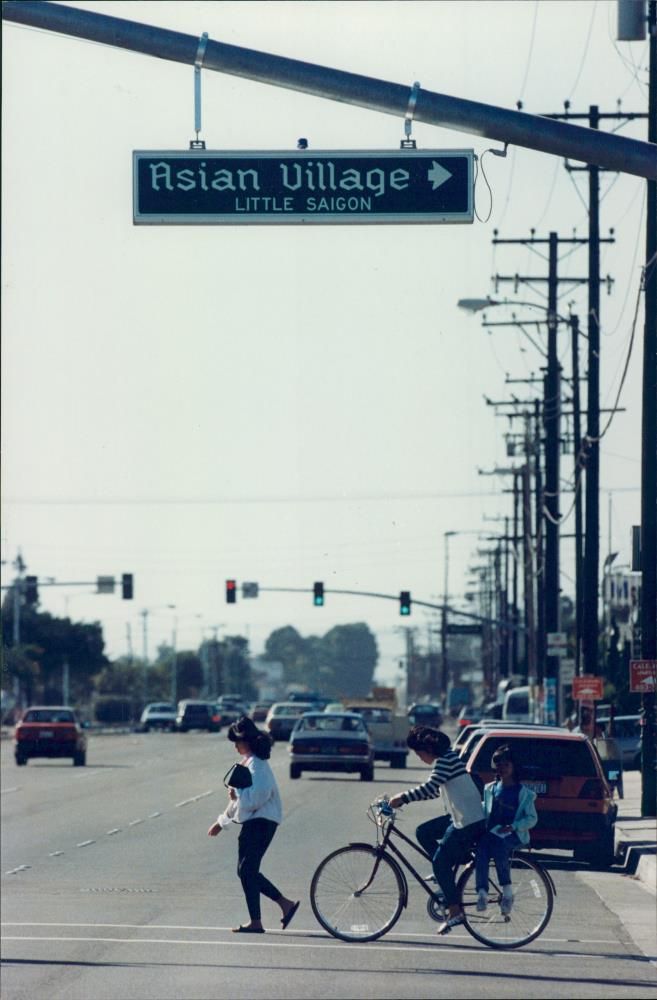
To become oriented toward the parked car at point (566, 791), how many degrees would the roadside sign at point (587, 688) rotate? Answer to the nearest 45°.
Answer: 0° — it already faces it

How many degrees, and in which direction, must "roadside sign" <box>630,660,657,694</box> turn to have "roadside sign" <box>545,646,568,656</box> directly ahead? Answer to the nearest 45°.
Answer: approximately 180°

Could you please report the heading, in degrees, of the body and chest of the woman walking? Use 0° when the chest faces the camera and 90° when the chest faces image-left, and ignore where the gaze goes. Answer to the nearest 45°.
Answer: approximately 90°

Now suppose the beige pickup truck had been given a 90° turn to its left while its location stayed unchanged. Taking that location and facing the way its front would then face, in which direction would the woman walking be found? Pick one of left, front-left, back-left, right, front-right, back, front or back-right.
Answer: left

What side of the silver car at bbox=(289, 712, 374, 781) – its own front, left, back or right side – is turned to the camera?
back

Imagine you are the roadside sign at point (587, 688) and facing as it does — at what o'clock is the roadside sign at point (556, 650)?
the roadside sign at point (556, 650) is roughly at 6 o'clock from the roadside sign at point (587, 688).

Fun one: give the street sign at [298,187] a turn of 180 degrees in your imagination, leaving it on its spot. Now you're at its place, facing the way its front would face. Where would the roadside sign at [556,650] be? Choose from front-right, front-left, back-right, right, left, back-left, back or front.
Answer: front

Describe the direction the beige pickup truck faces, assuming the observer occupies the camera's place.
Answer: facing away from the viewer

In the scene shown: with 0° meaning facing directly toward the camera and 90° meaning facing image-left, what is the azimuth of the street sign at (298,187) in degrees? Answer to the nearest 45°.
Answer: approximately 0°
